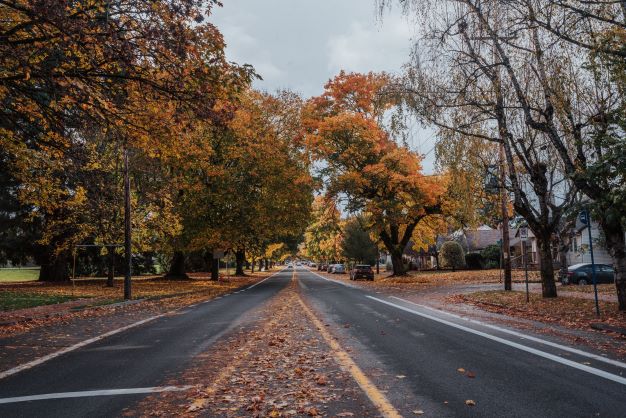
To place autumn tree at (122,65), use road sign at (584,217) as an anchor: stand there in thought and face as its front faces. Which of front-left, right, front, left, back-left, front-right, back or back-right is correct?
front-right

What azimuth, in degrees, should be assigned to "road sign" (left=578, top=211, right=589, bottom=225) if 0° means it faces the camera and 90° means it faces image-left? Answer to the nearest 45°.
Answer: approximately 0°

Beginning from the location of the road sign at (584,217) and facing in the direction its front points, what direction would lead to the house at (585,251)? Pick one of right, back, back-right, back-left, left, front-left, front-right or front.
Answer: back

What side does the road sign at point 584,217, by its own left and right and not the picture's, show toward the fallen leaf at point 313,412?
front

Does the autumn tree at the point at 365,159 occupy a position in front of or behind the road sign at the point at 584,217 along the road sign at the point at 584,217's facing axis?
behind

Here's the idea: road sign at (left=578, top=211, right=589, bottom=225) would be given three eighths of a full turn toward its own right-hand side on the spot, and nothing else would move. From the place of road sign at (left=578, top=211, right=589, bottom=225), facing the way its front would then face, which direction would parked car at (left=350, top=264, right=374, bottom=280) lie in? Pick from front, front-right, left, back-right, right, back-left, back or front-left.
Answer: front

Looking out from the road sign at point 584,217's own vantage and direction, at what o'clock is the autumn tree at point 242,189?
The autumn tree is roughly at 4 o'clock from the road sign.
